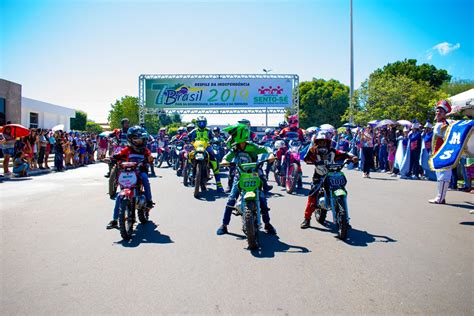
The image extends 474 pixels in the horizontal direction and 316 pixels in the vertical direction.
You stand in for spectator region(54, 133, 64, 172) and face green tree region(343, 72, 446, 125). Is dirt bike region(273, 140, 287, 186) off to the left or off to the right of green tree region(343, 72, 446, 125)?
right

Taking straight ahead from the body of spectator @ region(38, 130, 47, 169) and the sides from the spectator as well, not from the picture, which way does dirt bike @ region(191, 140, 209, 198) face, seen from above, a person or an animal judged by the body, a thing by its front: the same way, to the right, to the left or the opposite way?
to the right

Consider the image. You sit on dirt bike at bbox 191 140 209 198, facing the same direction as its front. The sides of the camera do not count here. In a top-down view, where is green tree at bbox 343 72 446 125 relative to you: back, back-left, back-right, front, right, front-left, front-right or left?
back-left

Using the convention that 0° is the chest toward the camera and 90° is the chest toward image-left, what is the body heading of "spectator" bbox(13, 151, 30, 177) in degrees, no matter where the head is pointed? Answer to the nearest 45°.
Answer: approximately 270°

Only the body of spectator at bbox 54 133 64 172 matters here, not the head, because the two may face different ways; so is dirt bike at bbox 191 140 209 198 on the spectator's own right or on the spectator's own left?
on the spectator's own right

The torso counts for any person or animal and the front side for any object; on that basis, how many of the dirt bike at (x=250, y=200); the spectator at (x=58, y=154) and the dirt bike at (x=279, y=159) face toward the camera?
2

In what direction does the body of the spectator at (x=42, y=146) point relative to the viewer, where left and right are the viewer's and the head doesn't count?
facing to the right of the viewer

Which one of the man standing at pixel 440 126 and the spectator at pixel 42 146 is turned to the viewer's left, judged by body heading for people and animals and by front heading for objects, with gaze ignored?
the man standing

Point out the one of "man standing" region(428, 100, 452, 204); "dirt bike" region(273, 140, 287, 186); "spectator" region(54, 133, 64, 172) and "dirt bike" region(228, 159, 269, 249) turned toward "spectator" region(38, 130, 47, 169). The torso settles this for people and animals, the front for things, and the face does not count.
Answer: the man standing

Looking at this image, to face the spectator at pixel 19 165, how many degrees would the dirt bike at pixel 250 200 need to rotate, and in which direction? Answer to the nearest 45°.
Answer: approximately 135° to its right

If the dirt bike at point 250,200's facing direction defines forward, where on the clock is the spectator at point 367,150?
The spectator is roughly at 7 o'clock from the dirt bike.

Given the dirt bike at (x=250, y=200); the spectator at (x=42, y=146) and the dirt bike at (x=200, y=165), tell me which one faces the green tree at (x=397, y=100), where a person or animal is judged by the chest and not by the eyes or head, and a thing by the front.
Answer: the spectator

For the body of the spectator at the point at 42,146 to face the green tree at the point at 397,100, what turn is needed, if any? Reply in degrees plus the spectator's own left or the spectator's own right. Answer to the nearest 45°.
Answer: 0° — they already face it

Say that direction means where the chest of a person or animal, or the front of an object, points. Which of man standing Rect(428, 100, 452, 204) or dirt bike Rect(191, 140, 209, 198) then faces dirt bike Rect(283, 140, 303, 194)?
the man standing

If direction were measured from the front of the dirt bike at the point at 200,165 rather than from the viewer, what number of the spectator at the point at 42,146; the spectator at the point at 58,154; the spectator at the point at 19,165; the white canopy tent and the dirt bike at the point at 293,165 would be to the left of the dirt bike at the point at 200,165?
2
